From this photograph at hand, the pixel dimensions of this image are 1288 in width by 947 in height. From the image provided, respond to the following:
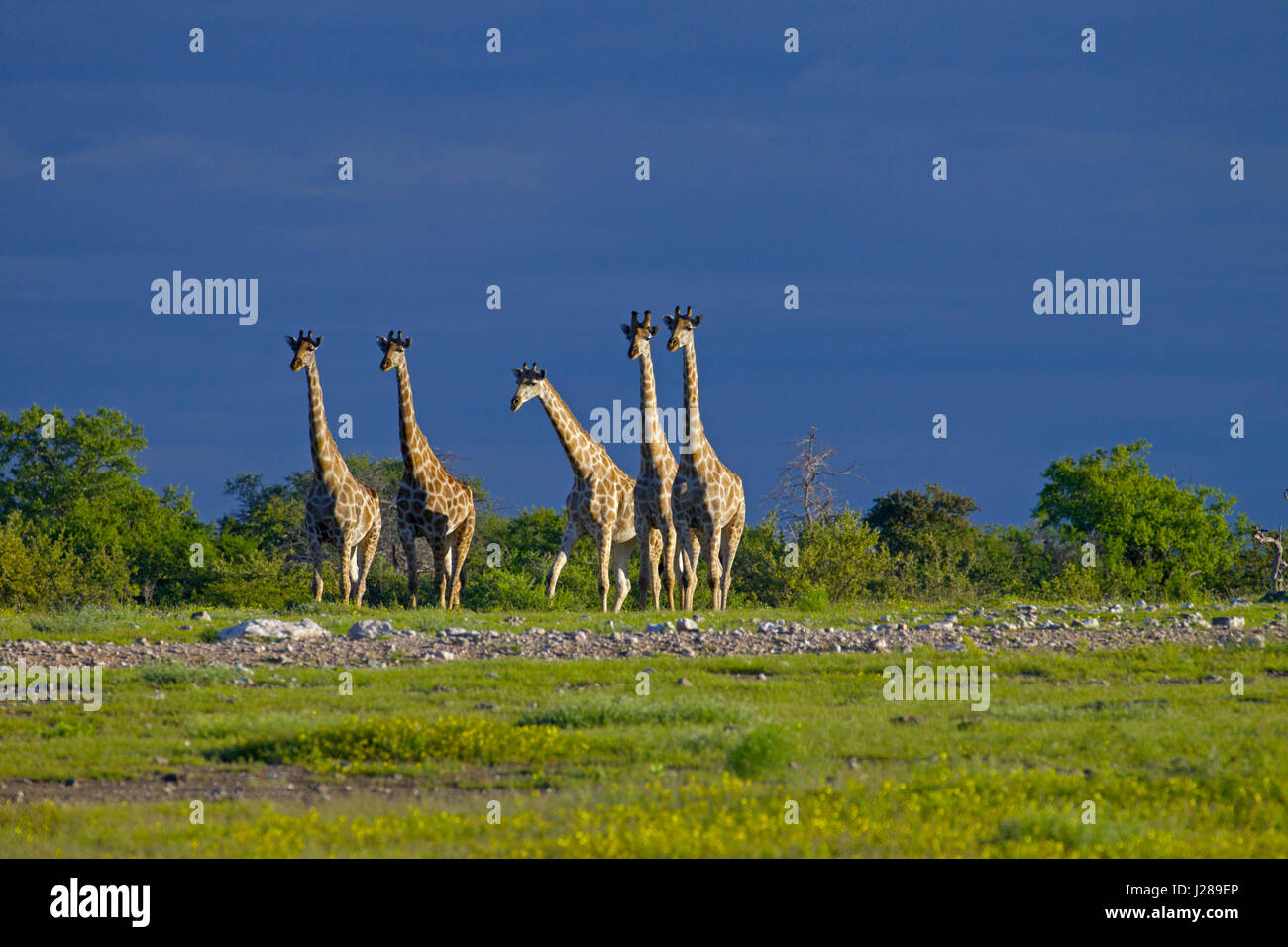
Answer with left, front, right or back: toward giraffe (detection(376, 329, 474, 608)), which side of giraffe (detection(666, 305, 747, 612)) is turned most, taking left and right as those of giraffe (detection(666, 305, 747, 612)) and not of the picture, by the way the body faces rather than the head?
right

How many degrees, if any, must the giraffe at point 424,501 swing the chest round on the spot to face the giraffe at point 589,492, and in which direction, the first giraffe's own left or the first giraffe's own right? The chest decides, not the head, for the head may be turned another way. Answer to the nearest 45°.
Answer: approximately 90° to the first giraffe's own left

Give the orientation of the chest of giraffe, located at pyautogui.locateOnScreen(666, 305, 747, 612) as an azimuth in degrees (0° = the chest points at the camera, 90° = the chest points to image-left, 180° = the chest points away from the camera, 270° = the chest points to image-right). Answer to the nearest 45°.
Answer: approximately 45°

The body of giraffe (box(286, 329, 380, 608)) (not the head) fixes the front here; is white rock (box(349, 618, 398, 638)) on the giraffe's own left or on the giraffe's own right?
on the giraffe's own left

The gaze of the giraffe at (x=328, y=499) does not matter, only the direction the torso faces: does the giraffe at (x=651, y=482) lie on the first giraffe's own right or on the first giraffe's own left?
on the first giraffe's own left

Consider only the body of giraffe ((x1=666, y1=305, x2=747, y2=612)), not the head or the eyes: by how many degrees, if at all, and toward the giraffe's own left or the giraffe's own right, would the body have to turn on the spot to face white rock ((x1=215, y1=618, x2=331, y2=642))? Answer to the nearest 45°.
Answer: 0° — it already faces it

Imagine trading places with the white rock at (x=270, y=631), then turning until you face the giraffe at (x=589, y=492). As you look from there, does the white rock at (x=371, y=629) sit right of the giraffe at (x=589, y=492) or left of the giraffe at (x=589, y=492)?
right

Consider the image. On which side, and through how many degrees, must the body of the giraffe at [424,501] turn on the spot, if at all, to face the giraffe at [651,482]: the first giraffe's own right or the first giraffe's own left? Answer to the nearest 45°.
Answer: approximately 90° to the first giraffe's own left

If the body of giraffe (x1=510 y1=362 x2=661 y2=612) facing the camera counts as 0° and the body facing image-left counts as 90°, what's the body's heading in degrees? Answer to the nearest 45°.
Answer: approximately 45°
